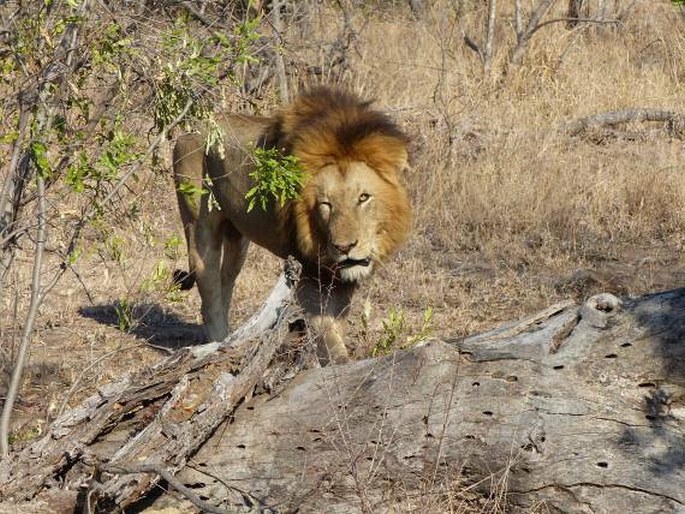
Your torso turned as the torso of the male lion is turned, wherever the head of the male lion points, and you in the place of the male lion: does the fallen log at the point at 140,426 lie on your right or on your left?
on your right

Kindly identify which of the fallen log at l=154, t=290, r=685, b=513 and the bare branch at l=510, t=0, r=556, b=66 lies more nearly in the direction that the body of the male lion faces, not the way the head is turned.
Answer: the fallen log

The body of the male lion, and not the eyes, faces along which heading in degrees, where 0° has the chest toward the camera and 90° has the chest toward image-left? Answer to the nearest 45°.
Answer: approximately 315°

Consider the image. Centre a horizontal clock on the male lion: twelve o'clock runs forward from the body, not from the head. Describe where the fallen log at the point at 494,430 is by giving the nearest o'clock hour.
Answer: The fallen log is roughly at 1 o'clock from the male lion.

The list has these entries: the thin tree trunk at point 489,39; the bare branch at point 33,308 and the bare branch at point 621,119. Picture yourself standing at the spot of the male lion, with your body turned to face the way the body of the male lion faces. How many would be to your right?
1

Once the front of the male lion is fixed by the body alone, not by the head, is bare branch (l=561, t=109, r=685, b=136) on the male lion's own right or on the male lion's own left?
on the male lion's own left

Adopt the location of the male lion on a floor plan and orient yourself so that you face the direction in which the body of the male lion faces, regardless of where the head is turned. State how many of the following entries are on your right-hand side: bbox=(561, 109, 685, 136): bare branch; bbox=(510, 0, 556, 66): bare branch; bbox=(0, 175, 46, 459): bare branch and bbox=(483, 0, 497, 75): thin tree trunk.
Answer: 1

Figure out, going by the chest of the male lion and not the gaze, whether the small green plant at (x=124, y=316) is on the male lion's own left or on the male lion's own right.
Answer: on the male lion's own right

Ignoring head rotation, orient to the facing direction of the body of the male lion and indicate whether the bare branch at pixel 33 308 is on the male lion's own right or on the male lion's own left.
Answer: on the male lion's own right
